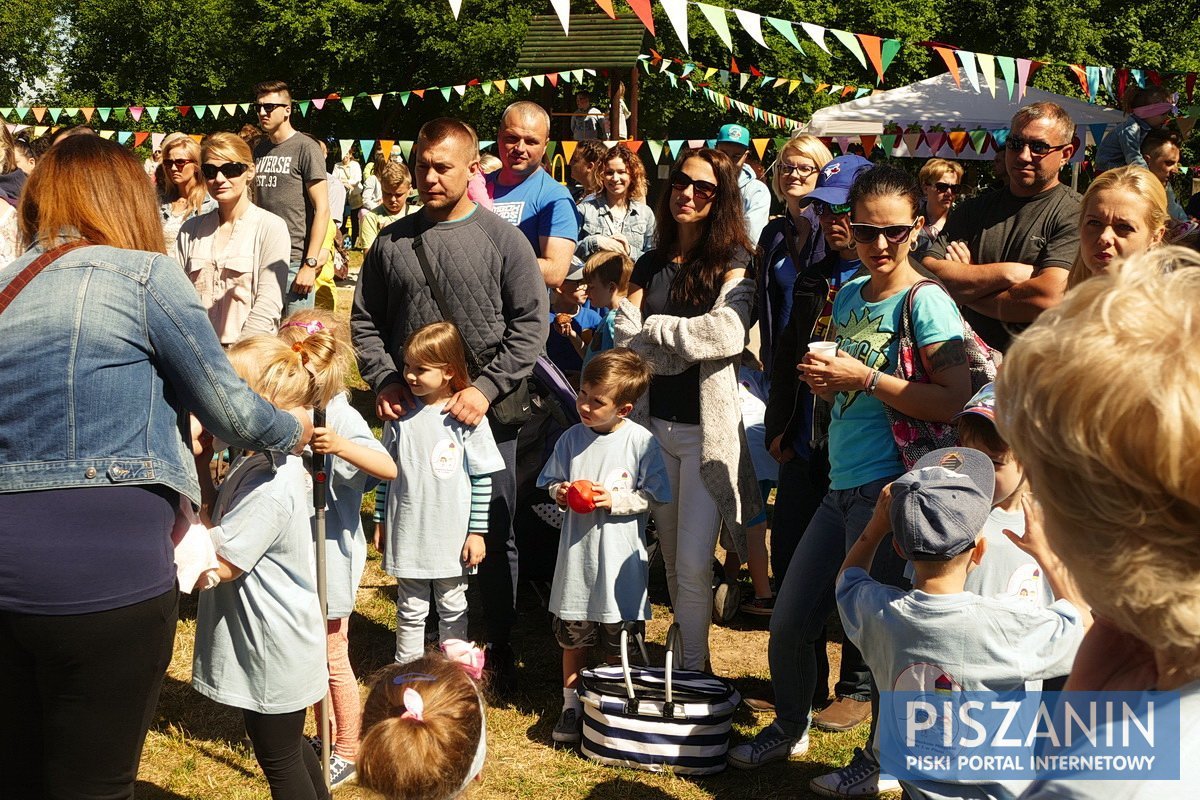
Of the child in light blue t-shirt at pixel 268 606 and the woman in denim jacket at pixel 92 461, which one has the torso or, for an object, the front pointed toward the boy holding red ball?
the woman in denim jacket

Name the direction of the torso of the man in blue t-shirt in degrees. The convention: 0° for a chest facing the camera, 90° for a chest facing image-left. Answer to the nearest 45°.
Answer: approximately 45°

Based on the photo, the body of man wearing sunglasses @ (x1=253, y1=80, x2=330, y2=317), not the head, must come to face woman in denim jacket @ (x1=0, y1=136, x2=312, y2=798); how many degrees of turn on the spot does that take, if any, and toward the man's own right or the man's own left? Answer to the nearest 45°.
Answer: approximately 45° to the man's own left

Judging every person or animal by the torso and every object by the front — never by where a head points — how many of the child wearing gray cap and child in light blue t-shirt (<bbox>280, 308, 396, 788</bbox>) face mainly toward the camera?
0

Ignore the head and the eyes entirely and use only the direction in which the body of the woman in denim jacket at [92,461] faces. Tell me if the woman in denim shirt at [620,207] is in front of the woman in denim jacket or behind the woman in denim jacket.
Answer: in front

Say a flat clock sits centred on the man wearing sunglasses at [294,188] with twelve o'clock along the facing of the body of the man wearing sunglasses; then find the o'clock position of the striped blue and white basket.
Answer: The striped blue and white basket is roughly at 10 o'clock from the man wearing sunglasses.

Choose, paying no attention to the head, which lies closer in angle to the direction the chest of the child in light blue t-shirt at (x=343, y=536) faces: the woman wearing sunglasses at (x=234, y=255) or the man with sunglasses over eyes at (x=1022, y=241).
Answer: the woman wearing sunglasses

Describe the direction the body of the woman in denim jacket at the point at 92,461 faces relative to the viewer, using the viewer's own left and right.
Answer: facing away from the viewer and to the right of the viewer

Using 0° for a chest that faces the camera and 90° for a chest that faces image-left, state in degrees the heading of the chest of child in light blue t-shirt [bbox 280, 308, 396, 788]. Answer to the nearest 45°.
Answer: approximately 90°

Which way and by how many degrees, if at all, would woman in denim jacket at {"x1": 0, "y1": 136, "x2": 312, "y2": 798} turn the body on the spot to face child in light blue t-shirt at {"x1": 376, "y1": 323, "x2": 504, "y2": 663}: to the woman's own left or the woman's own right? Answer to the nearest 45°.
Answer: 0° — they already face them

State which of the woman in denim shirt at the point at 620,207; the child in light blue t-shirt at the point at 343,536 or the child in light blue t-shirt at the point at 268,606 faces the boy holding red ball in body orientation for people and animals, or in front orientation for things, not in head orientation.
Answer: the woman in denim shirt

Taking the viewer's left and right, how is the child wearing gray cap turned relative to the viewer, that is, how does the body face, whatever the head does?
facing away from the viewer

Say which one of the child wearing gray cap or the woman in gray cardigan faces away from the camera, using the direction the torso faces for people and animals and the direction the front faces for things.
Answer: the child wearing gray cap

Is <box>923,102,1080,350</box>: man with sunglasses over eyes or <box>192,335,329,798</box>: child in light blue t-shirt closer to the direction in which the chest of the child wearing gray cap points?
the man with sunglasses over eyes

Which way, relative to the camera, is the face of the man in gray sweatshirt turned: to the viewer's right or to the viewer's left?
to the viewer's left
